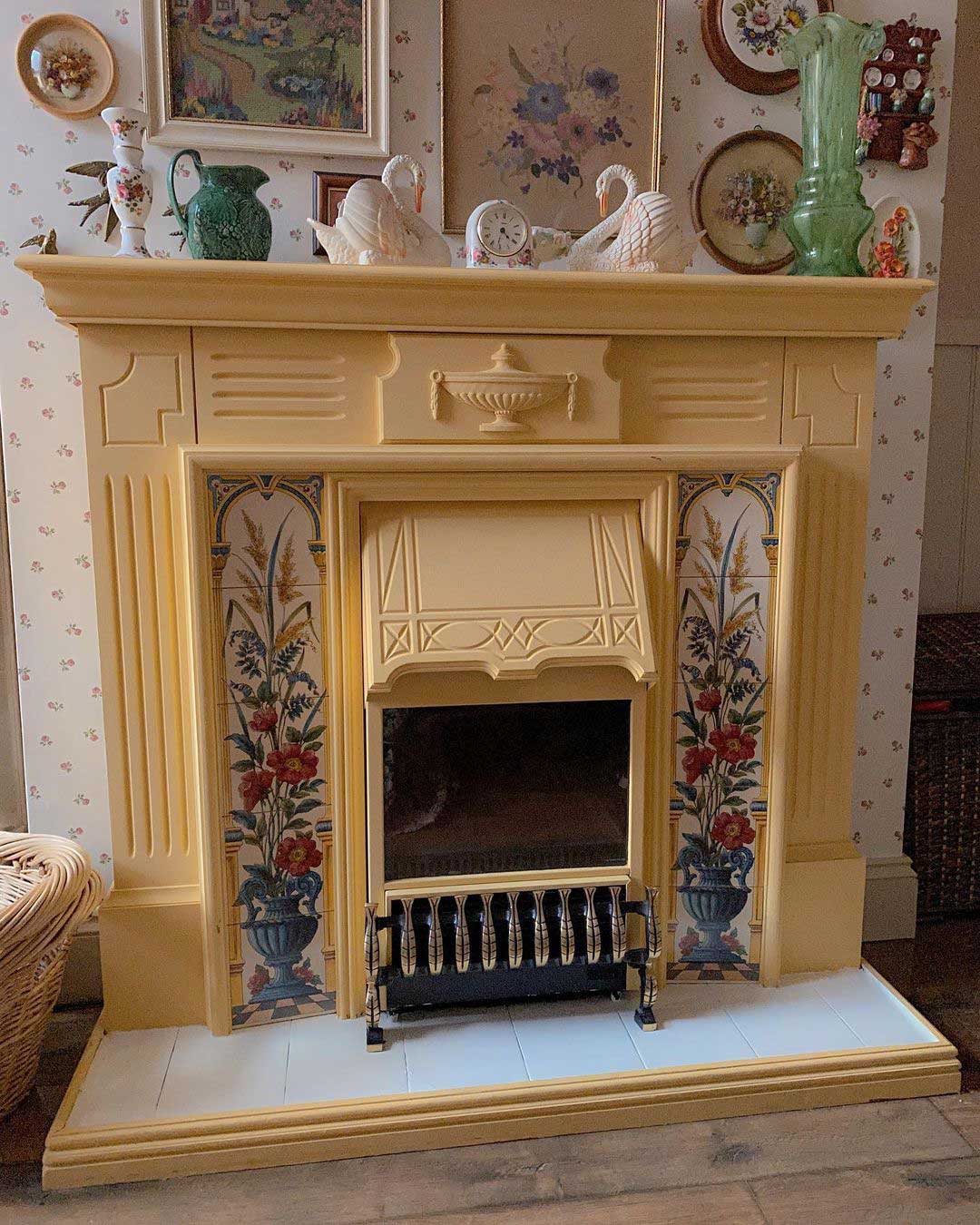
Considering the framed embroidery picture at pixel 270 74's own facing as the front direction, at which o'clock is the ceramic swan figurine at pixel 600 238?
The ceramic swan figurine is roughly at 10 o'clock from the framed embroidery picture.

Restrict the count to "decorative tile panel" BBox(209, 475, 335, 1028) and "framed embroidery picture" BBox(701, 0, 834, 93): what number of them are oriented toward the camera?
2

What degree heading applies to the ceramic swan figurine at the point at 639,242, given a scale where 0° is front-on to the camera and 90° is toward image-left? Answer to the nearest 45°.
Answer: approximately 90°

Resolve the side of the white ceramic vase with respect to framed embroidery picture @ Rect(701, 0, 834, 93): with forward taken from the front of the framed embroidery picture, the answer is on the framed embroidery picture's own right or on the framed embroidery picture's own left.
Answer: on the framed embroidery picture's own right

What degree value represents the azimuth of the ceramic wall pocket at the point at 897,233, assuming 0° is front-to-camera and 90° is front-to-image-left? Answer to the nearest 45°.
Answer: approximately 0°

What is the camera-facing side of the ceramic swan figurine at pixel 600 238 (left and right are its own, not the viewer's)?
left

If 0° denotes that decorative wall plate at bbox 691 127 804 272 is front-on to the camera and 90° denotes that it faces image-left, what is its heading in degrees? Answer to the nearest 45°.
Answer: approximately 0°

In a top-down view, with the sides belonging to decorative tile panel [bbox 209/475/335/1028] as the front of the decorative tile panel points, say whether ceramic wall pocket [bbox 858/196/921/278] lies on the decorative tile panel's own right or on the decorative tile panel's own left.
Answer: on the decorative tile panel's own left

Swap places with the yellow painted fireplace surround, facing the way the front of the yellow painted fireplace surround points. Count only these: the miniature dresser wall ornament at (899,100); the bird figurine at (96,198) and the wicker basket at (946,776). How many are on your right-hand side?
1
